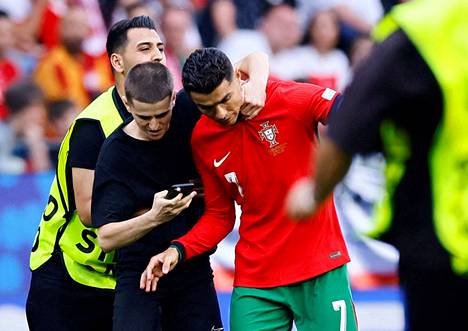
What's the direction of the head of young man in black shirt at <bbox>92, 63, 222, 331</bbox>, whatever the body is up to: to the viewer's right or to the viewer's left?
to the viewer's right

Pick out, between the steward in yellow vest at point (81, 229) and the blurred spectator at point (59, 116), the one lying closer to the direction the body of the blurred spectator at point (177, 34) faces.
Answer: the steward in yellow vest

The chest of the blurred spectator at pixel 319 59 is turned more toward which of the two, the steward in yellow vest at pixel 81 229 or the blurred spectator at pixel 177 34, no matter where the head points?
the steward in yellow vest

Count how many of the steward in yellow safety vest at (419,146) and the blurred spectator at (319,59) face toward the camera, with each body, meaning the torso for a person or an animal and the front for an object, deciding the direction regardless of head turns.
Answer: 1

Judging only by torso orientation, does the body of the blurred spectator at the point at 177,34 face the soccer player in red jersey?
yes

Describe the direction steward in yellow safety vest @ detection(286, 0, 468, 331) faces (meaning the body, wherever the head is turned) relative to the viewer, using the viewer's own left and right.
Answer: facing away from the viewer and to the left of the viewer

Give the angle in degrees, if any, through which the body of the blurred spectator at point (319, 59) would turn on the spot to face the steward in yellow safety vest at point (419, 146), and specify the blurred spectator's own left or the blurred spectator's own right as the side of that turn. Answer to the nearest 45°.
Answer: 0° — they already face them

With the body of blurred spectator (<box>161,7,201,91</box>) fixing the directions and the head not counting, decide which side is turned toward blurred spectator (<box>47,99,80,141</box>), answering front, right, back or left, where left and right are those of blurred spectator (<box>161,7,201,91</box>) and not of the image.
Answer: right

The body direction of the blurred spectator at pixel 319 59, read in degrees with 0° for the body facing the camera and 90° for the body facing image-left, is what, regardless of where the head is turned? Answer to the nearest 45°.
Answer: approximately 0°

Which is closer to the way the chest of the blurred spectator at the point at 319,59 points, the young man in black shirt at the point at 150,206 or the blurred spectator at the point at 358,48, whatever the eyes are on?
the young man in black shirt
